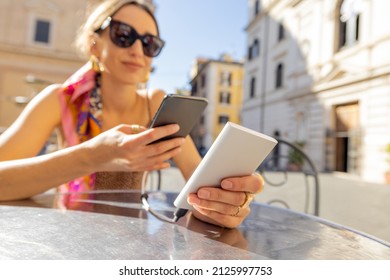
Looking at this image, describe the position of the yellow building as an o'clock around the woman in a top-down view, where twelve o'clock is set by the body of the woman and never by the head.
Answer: The yellow building is roughly at 8 o'clock from the woman.

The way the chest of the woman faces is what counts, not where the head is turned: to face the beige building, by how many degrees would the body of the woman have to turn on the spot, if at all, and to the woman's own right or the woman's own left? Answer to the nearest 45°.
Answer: approximately 135° to the woman's own left

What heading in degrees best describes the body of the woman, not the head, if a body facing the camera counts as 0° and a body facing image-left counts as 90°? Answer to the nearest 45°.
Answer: approximately 315°
